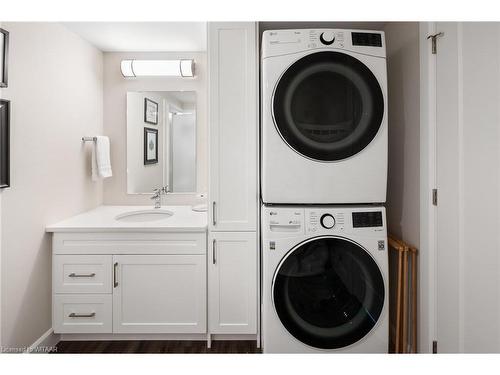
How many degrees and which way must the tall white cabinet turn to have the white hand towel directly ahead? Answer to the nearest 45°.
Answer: approximately 135° to its right

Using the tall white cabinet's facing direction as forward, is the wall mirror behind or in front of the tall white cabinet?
behind

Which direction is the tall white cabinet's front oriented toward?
toward the camera

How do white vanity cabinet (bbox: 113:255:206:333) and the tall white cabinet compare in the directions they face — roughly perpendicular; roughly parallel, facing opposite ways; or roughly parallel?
roughly parallel

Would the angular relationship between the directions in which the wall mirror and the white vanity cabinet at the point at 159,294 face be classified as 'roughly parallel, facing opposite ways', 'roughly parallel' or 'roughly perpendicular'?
roughly parallel

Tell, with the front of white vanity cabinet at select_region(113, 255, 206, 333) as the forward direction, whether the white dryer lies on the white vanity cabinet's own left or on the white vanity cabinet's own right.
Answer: on the white vanity cabinet's own left

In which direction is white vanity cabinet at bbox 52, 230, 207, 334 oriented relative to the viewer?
toward the camera

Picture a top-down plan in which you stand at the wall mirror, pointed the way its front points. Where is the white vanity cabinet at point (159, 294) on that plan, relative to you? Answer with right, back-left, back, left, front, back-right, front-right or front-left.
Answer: front

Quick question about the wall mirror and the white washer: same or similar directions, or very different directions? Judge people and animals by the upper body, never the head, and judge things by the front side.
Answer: same or similar directions
